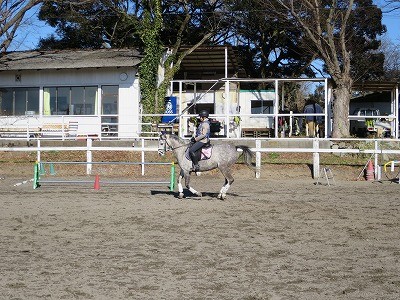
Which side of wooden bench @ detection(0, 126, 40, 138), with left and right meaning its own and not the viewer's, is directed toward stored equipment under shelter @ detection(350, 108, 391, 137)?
left

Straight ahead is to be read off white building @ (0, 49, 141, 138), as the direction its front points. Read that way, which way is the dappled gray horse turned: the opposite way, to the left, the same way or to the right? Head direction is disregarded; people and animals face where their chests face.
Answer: to the right

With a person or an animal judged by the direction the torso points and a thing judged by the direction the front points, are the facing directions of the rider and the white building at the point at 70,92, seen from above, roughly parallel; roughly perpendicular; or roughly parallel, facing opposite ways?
roughly perpendicular

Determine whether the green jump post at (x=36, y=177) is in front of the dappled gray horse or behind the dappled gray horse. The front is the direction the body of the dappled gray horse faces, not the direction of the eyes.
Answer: in front

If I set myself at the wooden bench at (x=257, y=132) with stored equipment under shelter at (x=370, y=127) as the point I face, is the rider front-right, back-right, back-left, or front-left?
back-right

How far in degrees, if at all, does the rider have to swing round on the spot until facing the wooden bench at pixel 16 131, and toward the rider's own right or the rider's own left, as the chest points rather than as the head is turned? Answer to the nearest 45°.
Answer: approximately 45° to the rider's own right

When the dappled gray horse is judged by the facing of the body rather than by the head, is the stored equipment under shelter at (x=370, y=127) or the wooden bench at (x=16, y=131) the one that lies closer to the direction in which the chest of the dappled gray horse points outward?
the wooden bench

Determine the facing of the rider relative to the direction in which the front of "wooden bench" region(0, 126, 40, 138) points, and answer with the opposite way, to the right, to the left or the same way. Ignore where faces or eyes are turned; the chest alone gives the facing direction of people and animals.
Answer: to the right

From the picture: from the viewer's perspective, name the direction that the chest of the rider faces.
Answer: to the viewer's left

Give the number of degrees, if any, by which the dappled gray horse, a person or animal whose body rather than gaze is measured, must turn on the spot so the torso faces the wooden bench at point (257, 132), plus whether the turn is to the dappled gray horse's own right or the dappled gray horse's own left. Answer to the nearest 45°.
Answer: approximately 90° to the dappled gray horse's own right

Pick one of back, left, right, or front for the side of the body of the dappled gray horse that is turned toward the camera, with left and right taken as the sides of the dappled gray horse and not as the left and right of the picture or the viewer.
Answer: left
